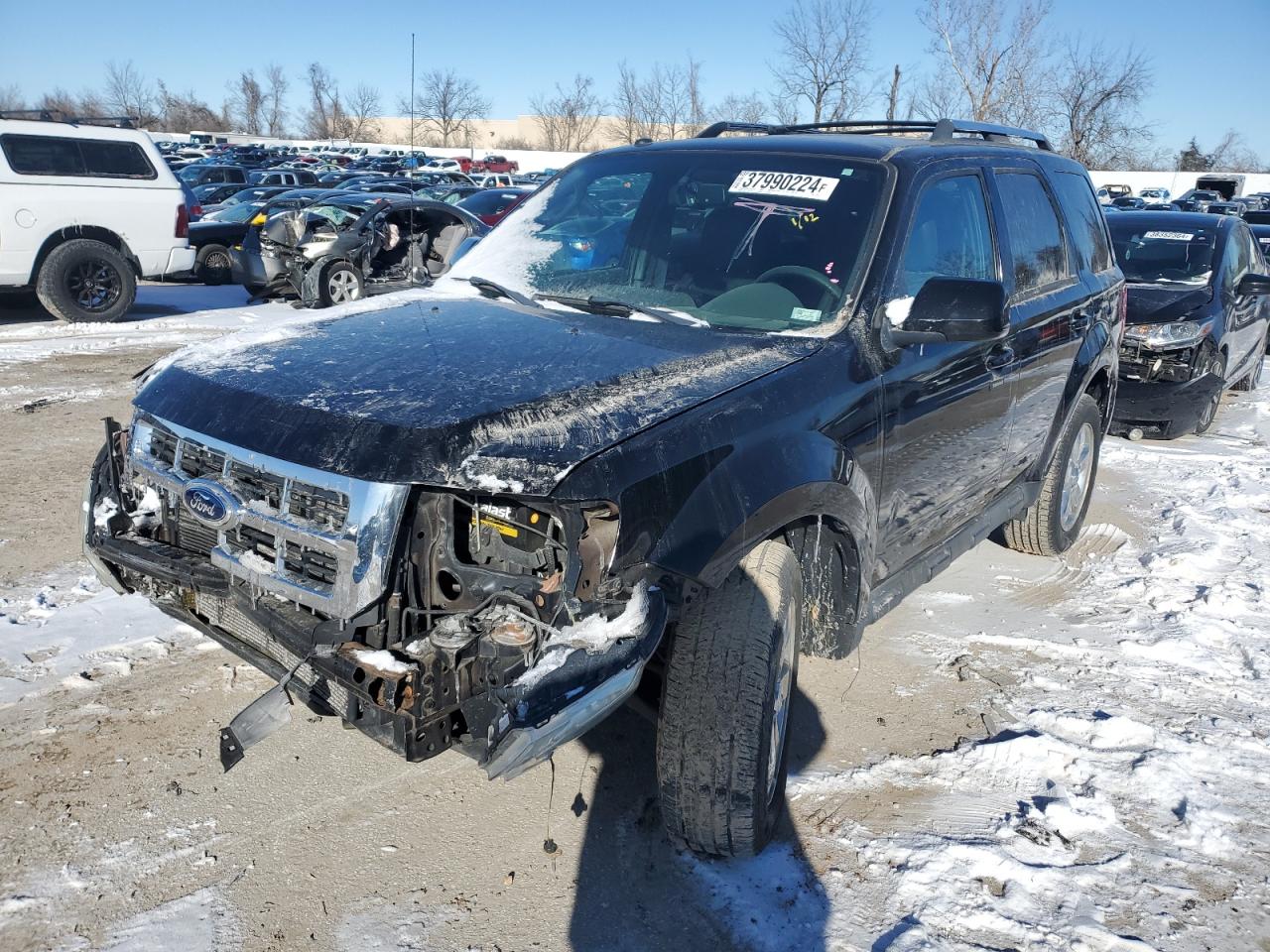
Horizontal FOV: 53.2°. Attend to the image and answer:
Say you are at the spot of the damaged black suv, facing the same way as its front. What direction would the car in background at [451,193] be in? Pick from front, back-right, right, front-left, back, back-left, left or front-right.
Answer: back-right

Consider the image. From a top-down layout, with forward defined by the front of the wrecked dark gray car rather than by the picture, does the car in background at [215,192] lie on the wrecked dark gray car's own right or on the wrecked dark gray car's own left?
on the wrecked dark gray car's own right

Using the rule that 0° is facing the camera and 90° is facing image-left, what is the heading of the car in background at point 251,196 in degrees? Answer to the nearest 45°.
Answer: approximately 45°

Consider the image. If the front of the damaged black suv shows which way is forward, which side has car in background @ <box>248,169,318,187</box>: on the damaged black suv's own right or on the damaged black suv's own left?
on the damaged black suv's own right
